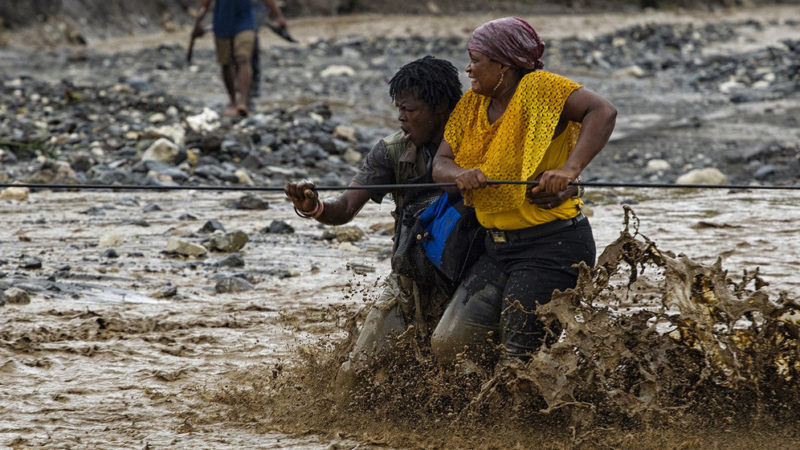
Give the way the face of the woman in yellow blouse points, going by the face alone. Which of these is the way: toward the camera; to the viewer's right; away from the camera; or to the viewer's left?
to the viewer's left

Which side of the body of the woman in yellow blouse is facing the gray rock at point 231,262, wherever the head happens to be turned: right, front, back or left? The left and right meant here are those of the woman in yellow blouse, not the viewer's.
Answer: right

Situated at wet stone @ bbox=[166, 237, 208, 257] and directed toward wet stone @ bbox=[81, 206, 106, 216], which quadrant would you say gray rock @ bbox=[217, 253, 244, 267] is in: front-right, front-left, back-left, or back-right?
back-right

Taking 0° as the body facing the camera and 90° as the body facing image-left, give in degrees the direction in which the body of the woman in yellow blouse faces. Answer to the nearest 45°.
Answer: approximately 45°

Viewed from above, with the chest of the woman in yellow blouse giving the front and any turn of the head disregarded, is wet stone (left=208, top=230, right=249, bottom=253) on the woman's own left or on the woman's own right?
on the woman's own right

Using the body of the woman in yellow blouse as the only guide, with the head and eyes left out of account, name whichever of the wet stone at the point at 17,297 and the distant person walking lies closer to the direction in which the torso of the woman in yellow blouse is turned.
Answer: the wet stone

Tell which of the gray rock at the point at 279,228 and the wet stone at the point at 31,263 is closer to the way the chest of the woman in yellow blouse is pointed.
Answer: the wet stone

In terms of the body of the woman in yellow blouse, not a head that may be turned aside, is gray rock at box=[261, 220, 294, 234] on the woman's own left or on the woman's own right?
on the woman's own right

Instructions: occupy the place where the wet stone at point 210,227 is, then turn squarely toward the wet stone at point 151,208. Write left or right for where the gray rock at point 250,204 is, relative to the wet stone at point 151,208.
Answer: right

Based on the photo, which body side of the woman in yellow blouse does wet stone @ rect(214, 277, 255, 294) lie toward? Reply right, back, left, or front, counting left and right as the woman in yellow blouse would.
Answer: right

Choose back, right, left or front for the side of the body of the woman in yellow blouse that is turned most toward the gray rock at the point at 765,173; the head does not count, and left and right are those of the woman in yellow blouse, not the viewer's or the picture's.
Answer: back

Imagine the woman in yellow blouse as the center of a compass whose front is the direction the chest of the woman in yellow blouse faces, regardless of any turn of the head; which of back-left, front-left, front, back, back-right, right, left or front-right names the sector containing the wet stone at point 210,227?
right

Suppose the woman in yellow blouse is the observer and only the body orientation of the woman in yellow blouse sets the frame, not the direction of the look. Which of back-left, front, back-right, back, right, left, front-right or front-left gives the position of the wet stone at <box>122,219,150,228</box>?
right
